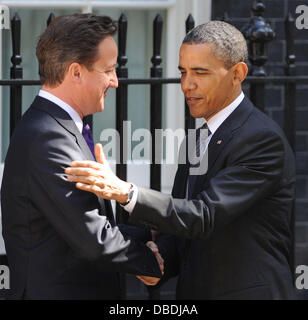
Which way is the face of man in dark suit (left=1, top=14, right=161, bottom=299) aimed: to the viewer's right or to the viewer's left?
to the viewer's right

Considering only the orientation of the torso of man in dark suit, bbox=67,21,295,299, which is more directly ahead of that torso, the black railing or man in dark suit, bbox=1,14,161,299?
the man in dark suit

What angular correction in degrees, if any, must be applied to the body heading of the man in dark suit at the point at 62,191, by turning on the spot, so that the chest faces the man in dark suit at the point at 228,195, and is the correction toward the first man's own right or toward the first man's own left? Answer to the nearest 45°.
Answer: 0° — they already face them

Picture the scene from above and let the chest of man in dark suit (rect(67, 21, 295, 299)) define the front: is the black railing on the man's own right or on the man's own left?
on the man's own right

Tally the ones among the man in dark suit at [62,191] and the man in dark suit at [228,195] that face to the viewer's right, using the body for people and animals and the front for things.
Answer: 1

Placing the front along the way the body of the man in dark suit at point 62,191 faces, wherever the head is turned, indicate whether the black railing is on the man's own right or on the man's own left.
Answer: on the man's own left

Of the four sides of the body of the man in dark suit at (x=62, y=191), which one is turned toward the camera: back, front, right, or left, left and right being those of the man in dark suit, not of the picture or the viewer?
right

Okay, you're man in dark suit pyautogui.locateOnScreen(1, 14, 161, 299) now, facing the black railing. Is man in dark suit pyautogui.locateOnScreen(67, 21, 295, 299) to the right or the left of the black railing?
right

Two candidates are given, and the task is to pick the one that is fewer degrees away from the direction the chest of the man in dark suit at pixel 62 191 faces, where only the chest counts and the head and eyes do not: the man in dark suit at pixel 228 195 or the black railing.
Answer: the man in dark suit

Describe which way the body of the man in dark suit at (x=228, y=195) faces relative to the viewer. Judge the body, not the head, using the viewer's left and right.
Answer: facing the viewer and to the left of the viewer

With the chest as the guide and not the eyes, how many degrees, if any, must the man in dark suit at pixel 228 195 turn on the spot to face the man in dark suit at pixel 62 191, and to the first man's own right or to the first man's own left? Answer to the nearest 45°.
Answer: approximately 45° to the first man's own right

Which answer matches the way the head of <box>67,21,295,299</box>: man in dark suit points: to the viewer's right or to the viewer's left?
to the viewer's left
